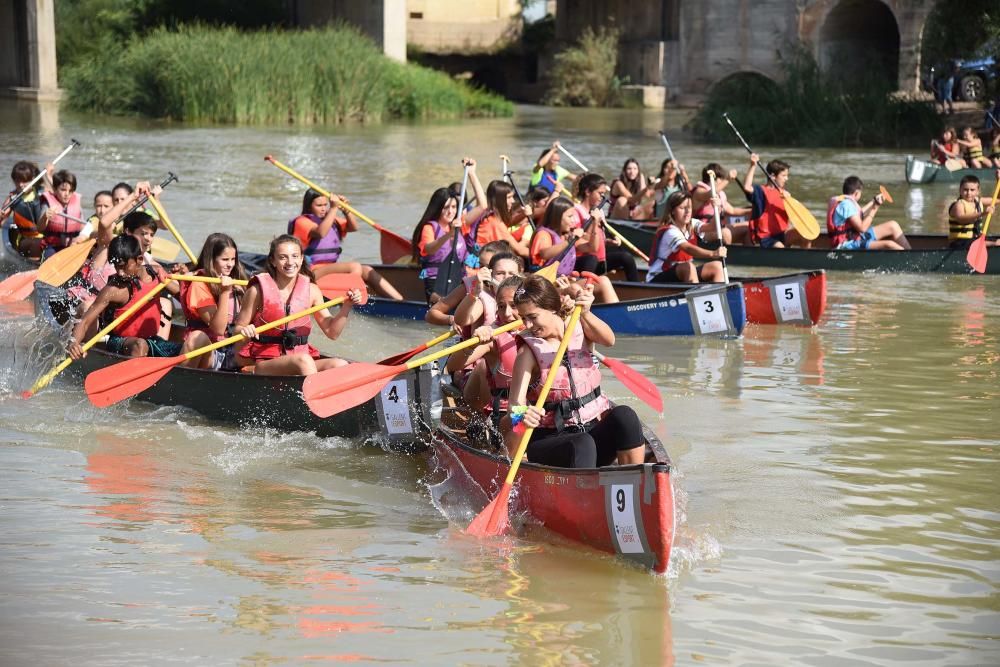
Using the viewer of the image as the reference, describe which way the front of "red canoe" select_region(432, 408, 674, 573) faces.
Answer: facing the viewer and to the right of the viewer

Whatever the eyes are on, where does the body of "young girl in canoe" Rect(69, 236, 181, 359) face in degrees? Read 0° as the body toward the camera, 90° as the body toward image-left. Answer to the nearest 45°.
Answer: approximately 315°

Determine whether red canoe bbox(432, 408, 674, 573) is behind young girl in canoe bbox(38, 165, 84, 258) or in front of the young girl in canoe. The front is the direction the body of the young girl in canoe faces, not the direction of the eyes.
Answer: in front

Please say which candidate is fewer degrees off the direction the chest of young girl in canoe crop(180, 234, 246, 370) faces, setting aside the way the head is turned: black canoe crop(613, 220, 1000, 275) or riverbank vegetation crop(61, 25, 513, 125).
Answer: the black canoe

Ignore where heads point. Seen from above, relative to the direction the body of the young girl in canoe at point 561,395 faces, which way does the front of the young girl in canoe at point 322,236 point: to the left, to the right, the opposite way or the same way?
the same way

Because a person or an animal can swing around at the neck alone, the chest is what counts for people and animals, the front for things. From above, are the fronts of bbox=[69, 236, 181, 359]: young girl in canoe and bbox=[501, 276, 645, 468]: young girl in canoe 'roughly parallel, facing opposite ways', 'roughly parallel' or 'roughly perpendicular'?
roughly parallel

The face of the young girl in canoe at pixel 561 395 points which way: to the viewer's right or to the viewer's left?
to the viewer's left

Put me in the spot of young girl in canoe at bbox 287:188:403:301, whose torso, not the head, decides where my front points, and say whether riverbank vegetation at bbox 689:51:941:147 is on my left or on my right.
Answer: on my left

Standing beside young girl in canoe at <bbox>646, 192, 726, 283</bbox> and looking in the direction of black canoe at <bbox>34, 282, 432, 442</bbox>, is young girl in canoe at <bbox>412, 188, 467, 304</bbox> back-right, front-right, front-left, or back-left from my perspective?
front-right

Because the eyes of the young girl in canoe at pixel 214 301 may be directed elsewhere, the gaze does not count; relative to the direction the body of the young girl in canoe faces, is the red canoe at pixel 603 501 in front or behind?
in front

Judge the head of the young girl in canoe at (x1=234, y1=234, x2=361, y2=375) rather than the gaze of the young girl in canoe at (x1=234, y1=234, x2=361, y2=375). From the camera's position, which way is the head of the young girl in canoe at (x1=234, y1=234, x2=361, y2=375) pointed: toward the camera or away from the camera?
toward the camera

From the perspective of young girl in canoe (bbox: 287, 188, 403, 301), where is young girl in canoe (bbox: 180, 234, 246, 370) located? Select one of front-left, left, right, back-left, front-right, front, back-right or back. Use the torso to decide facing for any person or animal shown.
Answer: front-right

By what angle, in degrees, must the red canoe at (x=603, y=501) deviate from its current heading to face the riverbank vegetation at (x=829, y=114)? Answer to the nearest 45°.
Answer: approximately 135° to its left

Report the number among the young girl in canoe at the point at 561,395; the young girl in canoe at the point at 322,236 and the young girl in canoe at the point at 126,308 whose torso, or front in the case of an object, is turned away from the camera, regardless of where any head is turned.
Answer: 0

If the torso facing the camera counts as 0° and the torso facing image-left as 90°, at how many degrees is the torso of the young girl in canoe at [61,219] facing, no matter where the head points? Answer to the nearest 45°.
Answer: approximately 315°
